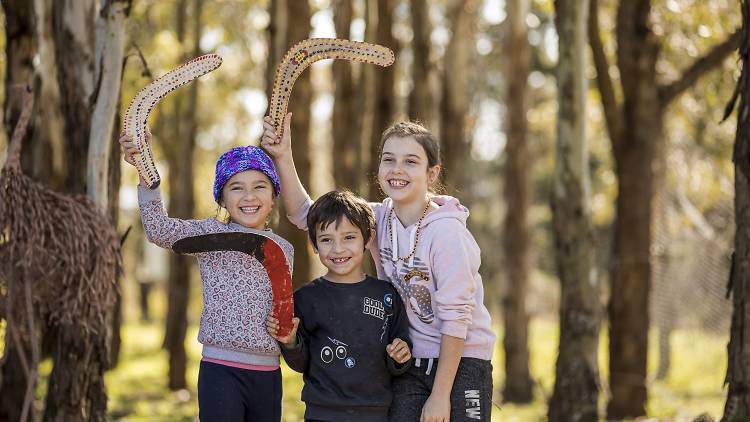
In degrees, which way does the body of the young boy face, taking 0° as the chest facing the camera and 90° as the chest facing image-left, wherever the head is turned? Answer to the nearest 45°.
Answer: approximately 0°

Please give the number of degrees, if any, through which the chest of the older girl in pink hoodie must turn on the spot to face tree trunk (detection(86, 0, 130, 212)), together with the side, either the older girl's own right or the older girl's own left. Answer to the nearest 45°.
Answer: approximately 90° to the older girl's own right

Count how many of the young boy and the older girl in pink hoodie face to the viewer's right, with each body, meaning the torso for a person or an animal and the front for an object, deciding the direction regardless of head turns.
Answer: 0

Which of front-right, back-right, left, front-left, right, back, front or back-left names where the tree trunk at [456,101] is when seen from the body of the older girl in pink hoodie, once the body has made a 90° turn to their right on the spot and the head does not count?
front-right

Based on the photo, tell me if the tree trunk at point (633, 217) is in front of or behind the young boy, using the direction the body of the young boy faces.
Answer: behind

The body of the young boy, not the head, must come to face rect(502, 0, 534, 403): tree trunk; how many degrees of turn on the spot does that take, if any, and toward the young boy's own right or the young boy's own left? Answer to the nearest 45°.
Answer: approximately 180°

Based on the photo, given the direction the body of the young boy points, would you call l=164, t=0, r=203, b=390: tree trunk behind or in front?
behind

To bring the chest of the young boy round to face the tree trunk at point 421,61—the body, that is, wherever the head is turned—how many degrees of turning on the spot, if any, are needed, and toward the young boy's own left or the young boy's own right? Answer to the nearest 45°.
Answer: approximately 180°

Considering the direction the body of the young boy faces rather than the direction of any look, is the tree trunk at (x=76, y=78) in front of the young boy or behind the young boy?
behind

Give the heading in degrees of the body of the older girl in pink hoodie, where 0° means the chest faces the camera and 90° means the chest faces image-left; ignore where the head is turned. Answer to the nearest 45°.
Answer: approximately 45°

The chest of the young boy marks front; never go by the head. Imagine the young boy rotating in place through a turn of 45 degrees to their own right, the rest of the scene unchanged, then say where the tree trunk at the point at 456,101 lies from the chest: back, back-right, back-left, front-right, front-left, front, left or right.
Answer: back-right

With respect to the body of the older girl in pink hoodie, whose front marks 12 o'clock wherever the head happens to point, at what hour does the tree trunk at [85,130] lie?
The tree trunk is roughly at 3 o'clock from the older girl in pink hoodie.

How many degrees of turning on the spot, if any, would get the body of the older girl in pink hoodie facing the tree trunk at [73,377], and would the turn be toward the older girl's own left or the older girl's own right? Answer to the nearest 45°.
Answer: approximately 90° to the older girl's own right

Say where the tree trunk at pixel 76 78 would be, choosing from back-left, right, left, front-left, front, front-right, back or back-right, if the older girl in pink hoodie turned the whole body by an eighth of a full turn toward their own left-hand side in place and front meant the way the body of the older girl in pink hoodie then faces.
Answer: back-right
